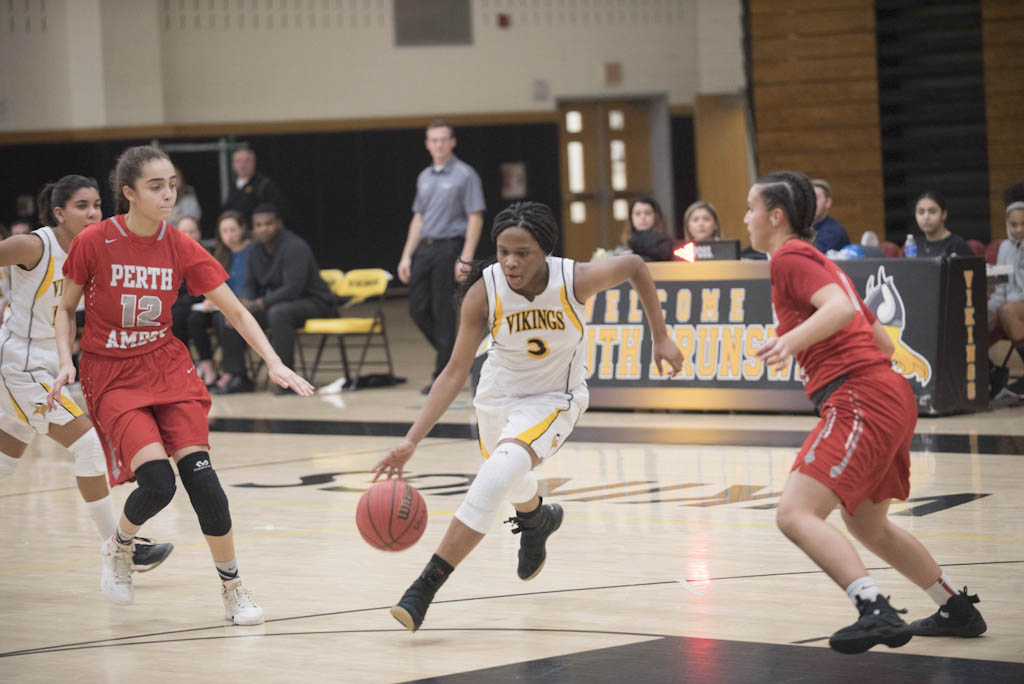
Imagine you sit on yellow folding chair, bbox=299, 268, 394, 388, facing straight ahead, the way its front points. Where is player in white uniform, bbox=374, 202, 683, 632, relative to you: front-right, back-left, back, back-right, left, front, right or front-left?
front-left

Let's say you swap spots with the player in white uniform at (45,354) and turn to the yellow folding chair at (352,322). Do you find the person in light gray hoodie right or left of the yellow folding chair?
right

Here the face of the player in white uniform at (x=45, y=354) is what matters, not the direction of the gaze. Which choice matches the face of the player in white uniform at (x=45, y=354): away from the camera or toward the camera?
toward the camera

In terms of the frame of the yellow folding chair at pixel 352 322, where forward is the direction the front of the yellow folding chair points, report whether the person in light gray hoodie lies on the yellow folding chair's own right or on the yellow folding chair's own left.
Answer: on the yellow folding chair's own left

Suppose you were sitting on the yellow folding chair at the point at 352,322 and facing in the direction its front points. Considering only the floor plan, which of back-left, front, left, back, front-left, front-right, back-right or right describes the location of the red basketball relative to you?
front-left

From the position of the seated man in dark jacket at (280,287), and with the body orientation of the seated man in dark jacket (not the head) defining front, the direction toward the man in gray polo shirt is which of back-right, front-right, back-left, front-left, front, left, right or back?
left

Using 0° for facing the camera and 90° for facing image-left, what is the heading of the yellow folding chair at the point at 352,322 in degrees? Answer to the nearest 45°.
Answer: approximately 45°

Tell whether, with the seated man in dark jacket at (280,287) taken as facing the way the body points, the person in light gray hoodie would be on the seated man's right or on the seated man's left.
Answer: on the seated man's left

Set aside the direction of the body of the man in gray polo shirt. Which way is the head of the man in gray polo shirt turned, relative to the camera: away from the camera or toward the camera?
toward the camera

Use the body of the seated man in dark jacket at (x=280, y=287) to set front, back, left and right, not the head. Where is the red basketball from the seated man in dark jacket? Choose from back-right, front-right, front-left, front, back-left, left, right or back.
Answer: front-left

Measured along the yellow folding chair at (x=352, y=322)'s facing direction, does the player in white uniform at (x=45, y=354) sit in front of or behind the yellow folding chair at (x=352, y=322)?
in front

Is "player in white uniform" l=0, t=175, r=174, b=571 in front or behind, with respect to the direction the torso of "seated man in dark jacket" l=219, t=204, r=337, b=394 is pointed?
in front
